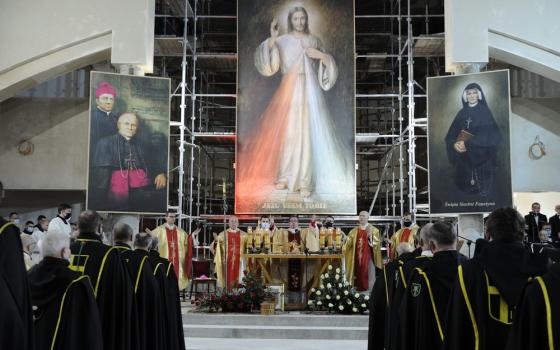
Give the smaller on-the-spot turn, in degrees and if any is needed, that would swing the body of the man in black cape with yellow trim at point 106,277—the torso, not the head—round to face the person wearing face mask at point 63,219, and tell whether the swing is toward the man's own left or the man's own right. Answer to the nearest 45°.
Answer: approximately 45° to the man's own left

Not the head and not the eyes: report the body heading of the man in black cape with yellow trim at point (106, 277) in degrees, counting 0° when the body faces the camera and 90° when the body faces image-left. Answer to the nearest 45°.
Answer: approximately 225°

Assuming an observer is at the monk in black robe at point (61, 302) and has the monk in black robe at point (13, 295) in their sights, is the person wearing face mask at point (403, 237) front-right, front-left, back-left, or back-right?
back-left

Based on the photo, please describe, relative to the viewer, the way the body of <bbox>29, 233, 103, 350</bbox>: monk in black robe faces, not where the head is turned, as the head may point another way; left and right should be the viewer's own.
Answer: facing away from the viewer and to the right of the viewer

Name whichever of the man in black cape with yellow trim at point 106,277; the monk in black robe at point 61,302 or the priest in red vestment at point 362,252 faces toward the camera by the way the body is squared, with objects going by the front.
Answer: the priest in red vestment

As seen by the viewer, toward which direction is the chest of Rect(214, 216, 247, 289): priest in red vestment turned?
toward the camera

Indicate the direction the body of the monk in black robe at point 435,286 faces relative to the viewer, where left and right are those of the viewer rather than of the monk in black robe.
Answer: facing away from the viewer and to the left of the viewer

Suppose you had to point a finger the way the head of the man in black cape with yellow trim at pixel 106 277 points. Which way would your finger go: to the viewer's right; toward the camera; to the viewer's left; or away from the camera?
away from the camera

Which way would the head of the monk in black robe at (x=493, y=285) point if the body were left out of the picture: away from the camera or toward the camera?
away from the camera

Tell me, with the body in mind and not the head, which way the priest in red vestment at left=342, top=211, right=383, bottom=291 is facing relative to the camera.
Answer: toward the camera

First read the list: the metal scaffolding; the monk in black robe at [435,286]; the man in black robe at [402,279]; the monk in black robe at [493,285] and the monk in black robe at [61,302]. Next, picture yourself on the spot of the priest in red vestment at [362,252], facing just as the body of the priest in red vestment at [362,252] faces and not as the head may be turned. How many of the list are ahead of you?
4

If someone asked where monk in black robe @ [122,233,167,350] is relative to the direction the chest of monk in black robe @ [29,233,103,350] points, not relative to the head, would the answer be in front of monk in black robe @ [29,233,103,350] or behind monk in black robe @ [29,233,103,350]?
in front

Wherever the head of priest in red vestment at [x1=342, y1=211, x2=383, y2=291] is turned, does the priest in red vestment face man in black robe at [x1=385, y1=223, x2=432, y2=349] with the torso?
yes

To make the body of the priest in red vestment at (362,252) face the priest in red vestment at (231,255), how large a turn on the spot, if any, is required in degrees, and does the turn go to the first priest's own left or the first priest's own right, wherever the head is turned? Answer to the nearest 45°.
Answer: approximately 90° to the first priest's own right

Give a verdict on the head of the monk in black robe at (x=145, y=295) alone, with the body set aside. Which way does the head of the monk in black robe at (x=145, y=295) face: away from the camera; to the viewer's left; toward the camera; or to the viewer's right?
away from the camera
